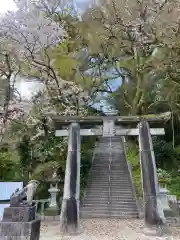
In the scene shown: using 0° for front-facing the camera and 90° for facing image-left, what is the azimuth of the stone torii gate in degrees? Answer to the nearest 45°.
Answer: approximately 0°

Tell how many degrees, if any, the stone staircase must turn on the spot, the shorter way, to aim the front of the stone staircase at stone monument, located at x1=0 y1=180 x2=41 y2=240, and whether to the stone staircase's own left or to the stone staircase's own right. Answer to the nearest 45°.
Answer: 0° — it already faces it

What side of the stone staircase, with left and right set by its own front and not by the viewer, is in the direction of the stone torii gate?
front

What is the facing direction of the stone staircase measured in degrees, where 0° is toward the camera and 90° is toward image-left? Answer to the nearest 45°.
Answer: approximately 0°

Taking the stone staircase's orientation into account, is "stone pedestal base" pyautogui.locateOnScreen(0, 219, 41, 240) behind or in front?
in front

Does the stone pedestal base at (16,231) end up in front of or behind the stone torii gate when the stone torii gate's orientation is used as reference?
in front

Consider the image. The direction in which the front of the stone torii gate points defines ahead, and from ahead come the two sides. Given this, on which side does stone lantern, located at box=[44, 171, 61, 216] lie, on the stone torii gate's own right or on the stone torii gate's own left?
on the stone torii gate's own right

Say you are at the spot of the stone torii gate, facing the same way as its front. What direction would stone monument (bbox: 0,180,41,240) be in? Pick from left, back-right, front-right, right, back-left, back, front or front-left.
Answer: front-right

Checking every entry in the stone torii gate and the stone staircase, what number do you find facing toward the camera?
2

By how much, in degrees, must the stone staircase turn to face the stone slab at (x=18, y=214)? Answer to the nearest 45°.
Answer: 0° — it already faces it

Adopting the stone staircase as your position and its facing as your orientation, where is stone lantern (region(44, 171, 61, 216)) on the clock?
The stone lantern is roughly at 2 o'clock from the stone staircase.

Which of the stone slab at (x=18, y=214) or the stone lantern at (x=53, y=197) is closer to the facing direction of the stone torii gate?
the stone slab
